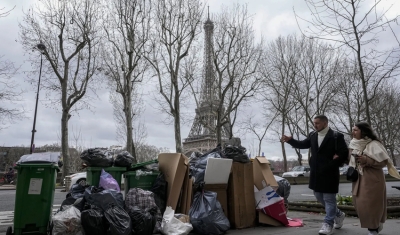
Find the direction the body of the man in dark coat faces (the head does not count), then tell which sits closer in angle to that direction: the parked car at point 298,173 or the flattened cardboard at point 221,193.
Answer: the flattened cardboard

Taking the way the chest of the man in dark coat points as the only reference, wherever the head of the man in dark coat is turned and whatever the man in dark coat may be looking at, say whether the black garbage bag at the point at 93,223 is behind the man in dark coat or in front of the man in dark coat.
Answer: in front

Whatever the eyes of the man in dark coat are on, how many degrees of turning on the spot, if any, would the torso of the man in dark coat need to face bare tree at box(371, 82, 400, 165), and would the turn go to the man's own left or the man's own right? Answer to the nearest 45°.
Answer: approximately 135° to the man's own right

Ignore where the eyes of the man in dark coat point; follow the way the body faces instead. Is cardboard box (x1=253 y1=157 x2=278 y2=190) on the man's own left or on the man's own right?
on the man's own right

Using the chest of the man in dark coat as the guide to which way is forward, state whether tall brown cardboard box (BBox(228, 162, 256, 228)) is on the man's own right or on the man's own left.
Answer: on the man's own right

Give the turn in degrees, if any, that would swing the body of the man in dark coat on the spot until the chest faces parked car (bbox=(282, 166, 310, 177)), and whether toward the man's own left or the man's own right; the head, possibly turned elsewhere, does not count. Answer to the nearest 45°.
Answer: approximately 135° to the man's own right

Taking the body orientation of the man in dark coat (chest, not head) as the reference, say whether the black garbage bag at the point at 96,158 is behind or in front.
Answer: in front

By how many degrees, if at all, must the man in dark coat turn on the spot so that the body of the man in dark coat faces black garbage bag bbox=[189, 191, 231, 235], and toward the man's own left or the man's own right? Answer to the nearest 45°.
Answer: approximately 45° to the man's own right

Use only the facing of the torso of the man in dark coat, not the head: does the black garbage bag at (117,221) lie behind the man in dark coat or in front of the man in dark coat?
in front

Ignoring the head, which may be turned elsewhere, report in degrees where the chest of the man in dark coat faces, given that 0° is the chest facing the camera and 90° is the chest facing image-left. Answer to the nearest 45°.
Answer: approximately 45°

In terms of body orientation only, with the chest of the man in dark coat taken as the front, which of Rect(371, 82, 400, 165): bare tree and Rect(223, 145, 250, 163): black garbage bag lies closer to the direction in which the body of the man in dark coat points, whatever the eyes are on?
the black garbage bag

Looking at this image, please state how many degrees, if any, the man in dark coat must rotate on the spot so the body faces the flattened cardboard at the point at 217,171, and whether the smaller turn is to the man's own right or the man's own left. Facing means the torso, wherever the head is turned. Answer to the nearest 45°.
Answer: approximately 45° to the man's own right
